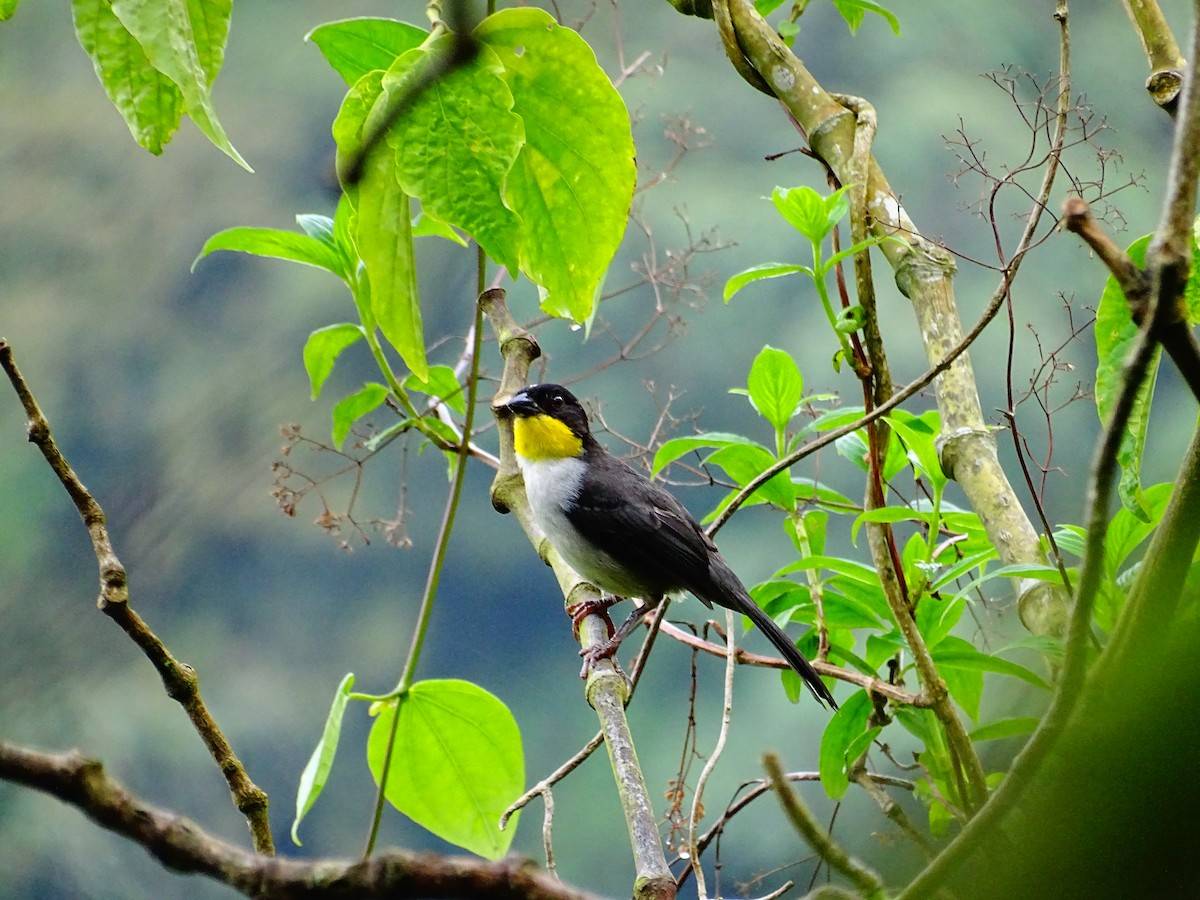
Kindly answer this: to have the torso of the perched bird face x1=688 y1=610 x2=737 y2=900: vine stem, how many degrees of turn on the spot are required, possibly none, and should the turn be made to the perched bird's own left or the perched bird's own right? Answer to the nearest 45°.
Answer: approximately 90° to the perched bird's own left

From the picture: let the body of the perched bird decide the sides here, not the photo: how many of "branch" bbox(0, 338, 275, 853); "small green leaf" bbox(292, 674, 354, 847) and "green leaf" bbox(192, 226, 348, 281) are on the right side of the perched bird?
0

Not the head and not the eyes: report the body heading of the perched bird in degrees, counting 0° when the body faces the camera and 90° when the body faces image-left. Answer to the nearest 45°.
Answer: approximately 90°
